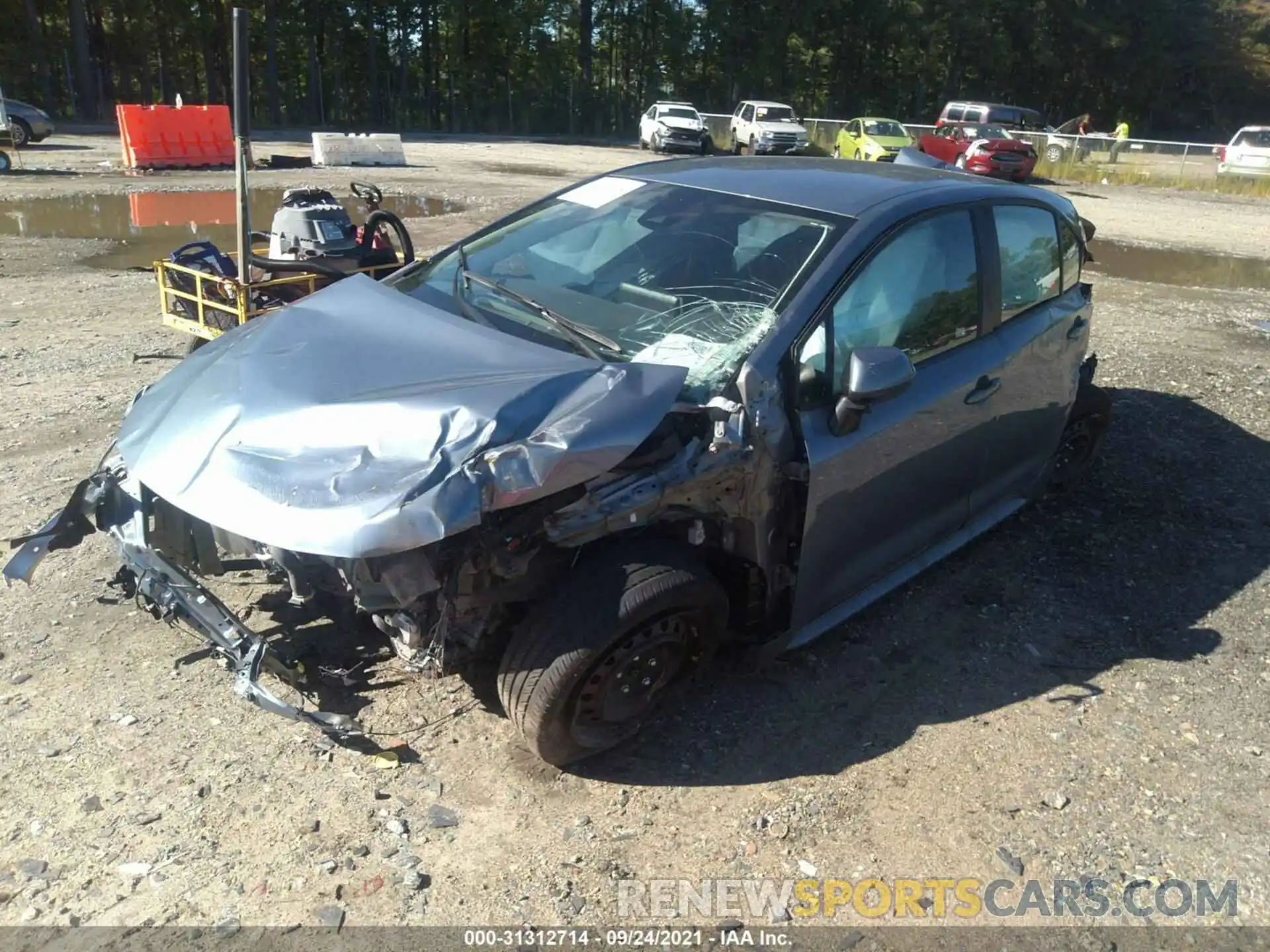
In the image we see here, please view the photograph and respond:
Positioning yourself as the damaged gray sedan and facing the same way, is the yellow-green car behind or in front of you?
behind

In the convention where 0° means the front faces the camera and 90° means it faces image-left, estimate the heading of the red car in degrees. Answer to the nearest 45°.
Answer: approximately 315°

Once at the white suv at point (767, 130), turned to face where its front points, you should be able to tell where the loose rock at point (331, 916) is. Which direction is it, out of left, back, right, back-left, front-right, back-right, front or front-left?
front-right

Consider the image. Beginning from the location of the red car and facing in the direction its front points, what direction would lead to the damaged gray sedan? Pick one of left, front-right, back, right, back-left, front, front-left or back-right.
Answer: front-right

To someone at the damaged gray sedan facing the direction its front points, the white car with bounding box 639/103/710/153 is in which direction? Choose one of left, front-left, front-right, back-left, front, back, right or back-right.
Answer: back-right

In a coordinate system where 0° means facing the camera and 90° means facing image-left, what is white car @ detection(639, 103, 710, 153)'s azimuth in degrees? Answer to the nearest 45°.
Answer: approximately 315°
